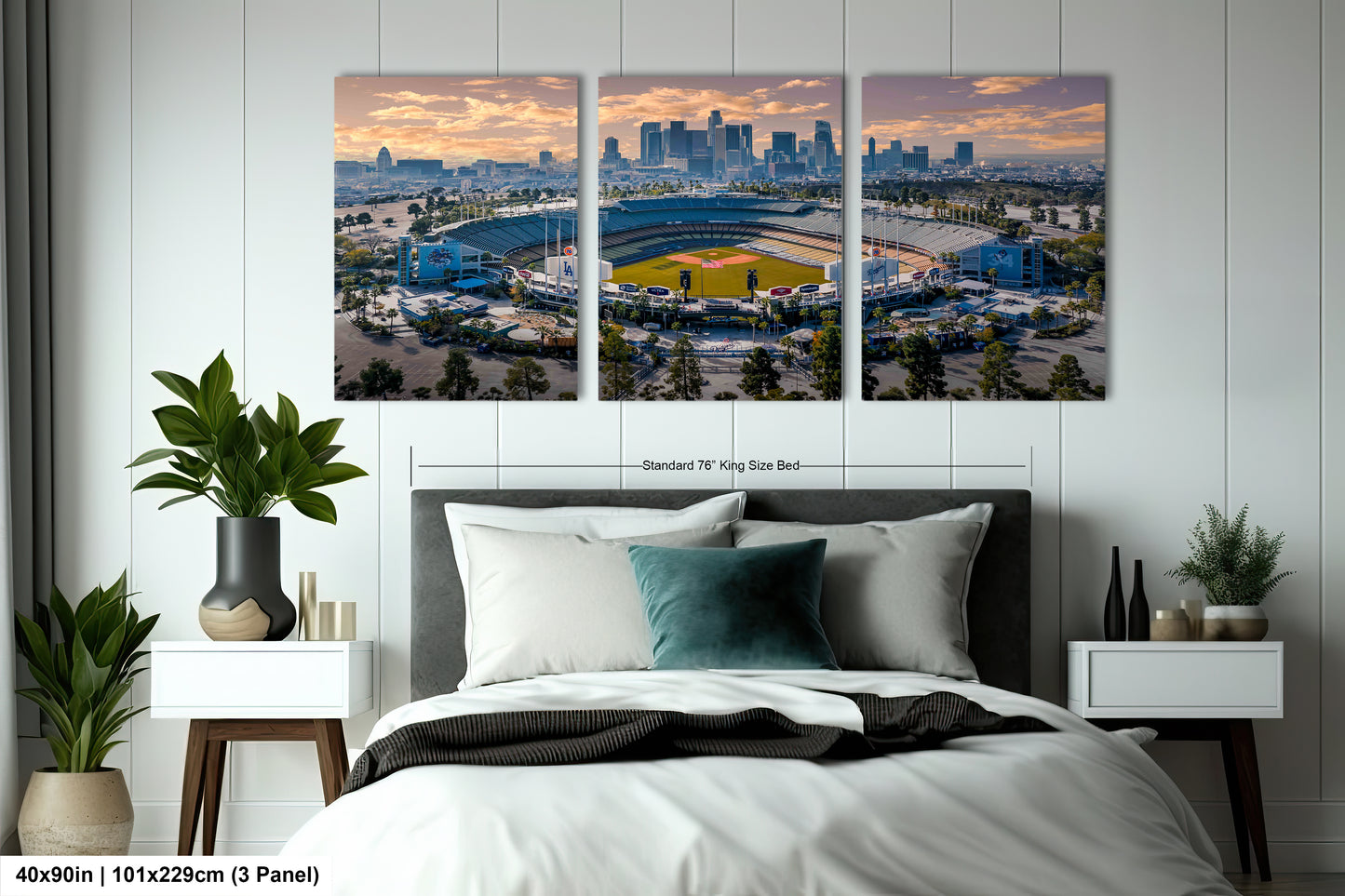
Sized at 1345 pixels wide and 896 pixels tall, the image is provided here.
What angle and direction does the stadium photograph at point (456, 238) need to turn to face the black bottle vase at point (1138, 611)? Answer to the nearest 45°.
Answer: approximately 90° to its left

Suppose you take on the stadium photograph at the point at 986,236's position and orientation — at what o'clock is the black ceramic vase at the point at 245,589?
The black ceramic vase is roughly at 2 o'clock from the stadium photograph.

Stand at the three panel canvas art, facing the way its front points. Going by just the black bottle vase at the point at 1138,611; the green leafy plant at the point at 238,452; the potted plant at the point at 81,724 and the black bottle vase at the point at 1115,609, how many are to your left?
2

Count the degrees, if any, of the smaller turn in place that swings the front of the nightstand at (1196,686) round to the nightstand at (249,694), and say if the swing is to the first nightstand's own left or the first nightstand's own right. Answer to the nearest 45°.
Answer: approximately 45° to the first nightstand's own right

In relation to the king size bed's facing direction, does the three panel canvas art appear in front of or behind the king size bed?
behind

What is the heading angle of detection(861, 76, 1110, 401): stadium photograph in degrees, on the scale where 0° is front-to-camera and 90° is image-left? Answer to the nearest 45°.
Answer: approximately 0°

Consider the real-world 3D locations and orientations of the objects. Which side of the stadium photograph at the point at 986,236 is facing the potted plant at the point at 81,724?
right
